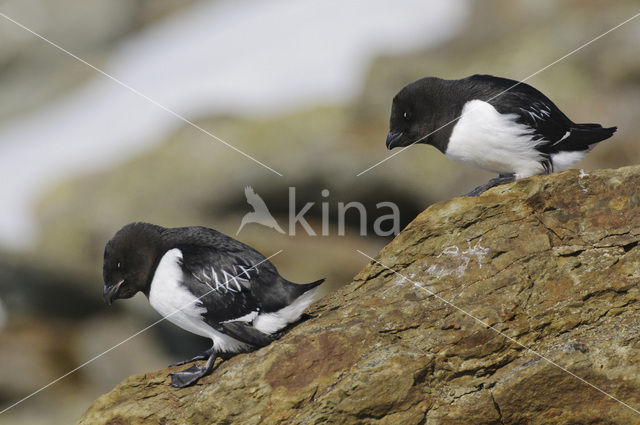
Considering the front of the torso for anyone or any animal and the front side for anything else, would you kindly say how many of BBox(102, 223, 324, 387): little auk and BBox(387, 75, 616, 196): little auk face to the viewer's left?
2

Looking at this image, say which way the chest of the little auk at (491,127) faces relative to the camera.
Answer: to the viewer's left

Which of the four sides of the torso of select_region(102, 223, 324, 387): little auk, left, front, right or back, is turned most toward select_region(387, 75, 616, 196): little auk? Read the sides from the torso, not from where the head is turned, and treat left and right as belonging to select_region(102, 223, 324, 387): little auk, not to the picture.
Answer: back

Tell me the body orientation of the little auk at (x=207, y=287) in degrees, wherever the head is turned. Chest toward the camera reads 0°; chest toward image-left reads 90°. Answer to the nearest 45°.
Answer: approximately 90°
